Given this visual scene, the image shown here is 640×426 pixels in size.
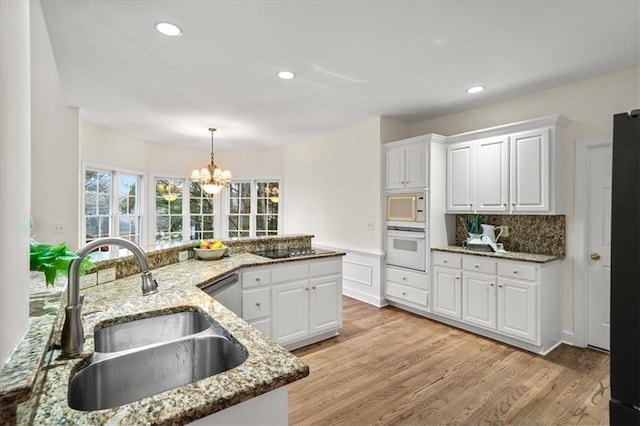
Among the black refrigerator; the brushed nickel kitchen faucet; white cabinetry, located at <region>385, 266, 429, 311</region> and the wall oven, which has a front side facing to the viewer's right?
the brushed nickel kitchen faucet

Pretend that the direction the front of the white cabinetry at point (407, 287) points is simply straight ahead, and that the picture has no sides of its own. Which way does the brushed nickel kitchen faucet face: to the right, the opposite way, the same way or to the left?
the opposite way

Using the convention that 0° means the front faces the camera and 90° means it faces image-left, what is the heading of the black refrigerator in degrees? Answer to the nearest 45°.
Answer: approximately 45°

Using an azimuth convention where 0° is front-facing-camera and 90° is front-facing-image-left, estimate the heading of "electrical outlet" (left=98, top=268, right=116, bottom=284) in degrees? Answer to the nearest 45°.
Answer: approximately 315°

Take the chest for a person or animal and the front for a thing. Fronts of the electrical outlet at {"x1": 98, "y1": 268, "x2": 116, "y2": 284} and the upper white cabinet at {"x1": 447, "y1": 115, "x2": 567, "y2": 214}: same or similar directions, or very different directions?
very different directions

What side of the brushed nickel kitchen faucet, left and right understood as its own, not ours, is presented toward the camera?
right

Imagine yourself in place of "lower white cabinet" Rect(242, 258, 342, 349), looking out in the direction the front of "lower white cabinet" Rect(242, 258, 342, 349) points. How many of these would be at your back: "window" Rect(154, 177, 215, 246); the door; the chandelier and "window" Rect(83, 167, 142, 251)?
3

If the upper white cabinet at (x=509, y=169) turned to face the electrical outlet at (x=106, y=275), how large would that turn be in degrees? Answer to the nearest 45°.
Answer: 0° — it already faces it

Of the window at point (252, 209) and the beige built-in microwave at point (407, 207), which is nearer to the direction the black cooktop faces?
the beige built-in microwave

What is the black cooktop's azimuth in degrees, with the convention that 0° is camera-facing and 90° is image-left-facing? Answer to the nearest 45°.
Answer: approximately 315°
